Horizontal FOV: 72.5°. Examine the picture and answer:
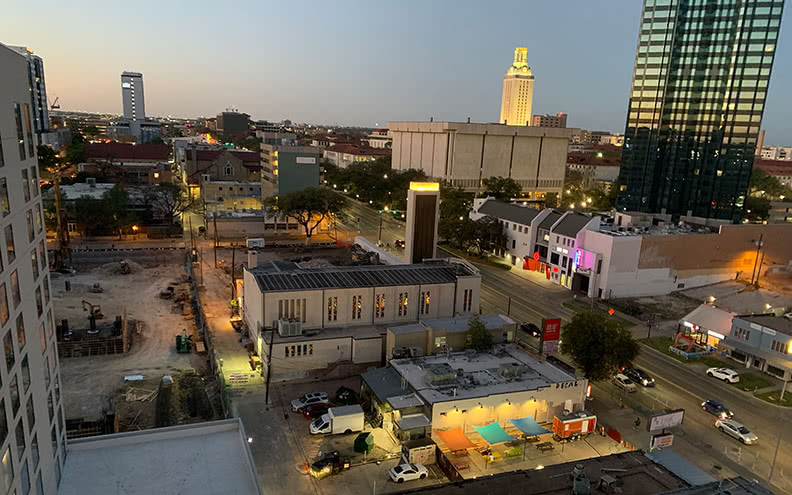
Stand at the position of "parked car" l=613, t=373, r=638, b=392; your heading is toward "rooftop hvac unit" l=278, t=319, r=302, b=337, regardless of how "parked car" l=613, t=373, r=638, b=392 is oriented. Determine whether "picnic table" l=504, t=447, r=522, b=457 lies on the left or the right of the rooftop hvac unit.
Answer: left

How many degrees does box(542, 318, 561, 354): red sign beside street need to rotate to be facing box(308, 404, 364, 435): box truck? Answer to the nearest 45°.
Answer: approximately 45° to its right

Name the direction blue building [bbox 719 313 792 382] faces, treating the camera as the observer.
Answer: facing the viewer and to the left of the viewer

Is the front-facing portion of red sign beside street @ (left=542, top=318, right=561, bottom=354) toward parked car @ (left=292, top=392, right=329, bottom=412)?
no

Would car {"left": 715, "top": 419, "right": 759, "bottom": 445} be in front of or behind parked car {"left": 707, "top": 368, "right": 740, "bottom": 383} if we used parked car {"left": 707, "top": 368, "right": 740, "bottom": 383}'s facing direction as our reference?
behind

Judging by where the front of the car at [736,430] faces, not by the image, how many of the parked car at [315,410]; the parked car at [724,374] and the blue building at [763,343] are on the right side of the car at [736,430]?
1

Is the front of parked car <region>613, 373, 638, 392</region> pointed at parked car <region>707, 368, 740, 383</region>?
no

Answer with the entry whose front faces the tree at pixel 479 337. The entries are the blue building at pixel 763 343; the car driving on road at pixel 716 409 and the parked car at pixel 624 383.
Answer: the blue building

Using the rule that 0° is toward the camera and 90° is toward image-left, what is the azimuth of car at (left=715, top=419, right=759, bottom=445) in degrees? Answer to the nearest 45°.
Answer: approximately 315°

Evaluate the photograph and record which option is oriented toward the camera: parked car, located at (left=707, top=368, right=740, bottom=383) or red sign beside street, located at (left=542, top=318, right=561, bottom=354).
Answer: the red sign beside street

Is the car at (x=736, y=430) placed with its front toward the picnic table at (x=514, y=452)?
no

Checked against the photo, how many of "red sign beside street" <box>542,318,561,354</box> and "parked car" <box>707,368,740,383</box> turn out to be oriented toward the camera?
1

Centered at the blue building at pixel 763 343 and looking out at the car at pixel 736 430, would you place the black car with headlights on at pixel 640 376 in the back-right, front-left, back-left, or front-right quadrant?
front-right

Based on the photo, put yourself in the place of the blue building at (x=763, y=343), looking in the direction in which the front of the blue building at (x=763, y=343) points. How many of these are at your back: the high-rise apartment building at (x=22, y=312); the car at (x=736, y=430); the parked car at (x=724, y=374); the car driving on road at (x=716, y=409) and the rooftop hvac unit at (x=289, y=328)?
0

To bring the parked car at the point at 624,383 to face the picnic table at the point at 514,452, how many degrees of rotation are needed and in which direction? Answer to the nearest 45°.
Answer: approximately 45° to its right

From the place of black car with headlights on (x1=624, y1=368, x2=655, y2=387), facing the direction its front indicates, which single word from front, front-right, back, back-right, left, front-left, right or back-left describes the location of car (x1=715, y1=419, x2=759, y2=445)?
front

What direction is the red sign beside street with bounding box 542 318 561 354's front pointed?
toward the camera

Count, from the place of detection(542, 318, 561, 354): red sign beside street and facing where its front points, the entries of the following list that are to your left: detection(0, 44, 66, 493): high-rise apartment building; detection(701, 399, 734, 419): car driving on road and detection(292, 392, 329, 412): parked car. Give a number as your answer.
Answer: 1

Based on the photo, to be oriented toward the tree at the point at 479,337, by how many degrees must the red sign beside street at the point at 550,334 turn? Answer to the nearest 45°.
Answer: approximately 90° to its right
